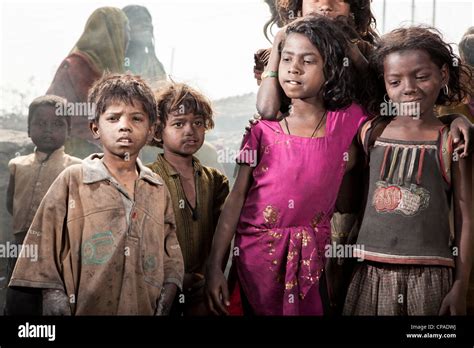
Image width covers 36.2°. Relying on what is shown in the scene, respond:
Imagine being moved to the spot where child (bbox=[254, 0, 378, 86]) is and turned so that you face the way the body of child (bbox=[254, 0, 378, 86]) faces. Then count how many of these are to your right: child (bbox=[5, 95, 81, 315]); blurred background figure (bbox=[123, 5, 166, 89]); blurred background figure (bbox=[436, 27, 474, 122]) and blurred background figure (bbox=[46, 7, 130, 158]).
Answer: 3

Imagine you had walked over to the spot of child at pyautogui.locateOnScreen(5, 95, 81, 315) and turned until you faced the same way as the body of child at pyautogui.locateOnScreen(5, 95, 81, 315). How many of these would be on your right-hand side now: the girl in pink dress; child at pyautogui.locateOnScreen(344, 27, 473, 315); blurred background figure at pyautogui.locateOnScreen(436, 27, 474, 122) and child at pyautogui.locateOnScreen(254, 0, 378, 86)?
0

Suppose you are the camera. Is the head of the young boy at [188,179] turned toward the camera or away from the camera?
toward the camera

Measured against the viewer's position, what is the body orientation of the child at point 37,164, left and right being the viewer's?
facing the viewer

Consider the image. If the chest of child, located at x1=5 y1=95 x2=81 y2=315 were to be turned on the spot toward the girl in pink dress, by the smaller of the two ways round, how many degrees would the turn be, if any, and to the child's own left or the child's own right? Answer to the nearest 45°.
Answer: approximately 45° to the child's own left

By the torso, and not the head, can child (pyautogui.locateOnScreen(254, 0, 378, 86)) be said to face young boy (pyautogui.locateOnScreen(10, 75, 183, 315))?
no

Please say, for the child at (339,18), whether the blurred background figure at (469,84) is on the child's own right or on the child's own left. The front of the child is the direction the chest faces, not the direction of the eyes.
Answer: on the child's own left

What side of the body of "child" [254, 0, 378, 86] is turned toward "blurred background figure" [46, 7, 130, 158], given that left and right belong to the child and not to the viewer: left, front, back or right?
right

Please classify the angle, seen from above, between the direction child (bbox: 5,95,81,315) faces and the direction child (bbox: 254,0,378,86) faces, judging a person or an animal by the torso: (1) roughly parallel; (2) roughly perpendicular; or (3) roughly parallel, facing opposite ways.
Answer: roughly parallel

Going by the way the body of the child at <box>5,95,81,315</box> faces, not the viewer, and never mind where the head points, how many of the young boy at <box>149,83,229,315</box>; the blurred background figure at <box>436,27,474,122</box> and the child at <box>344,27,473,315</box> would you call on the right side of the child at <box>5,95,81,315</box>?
0

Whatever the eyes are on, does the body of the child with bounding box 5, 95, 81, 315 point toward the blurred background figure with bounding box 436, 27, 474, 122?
no

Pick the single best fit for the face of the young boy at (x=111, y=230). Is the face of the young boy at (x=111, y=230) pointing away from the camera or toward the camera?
toward the camera

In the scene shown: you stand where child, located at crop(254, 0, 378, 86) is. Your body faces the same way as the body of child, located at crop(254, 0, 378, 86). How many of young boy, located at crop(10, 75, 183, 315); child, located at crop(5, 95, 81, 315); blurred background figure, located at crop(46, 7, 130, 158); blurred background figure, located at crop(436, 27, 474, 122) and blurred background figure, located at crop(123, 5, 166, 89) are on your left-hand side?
1

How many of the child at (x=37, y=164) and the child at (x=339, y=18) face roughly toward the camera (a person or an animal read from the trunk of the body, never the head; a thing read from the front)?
2

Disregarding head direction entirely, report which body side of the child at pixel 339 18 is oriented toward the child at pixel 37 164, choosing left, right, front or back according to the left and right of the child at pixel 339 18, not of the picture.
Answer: right

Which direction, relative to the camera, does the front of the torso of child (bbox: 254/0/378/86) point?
toward the camera
